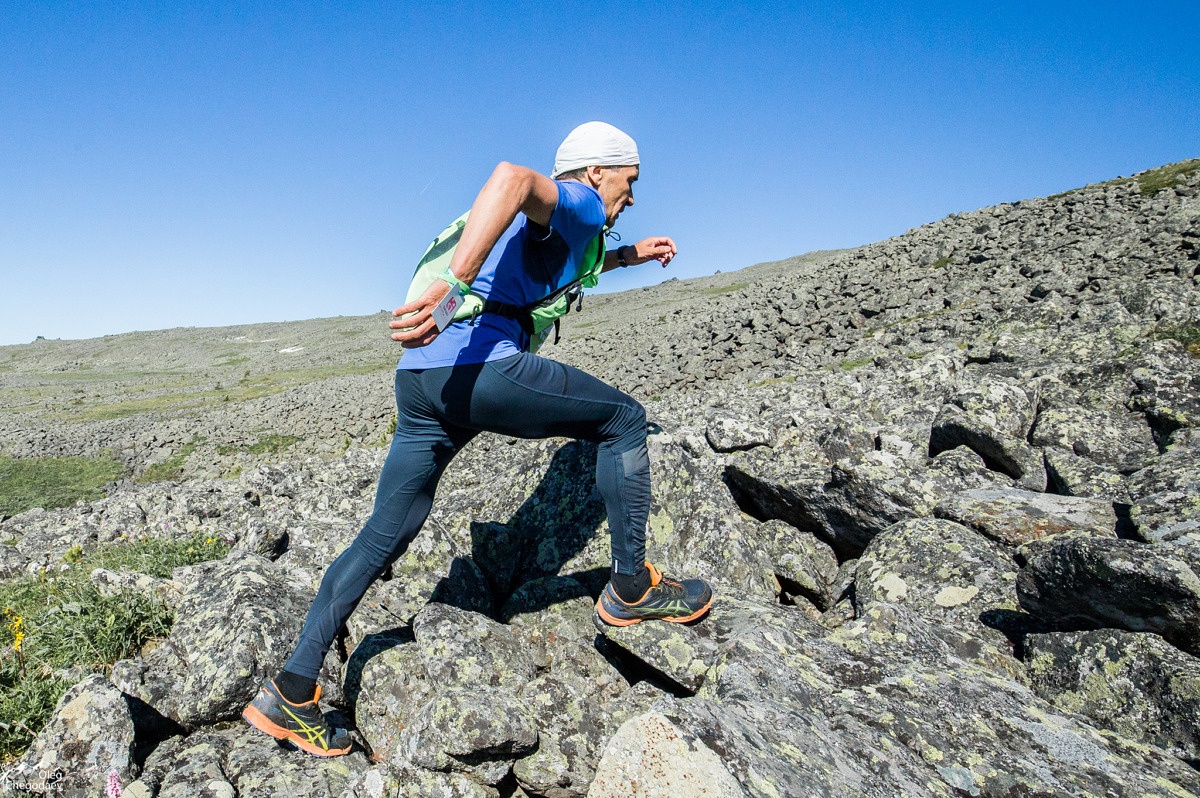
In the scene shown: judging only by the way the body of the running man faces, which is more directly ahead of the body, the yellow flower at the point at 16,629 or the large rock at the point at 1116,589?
the large rock

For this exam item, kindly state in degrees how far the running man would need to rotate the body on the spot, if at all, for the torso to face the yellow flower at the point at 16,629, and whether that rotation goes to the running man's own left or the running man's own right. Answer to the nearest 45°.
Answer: approximately 135° to the running man's own left

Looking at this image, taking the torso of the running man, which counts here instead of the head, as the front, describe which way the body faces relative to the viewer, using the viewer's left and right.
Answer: facing to the right of the viewer

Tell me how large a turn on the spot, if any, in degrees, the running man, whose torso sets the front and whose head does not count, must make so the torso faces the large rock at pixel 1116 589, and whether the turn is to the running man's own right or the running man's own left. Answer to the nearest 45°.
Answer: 0° — they already face it

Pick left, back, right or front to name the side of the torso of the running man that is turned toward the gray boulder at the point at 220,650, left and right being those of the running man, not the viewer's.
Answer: back

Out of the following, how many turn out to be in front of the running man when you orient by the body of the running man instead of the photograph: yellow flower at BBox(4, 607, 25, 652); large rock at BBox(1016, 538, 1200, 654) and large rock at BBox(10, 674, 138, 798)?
1

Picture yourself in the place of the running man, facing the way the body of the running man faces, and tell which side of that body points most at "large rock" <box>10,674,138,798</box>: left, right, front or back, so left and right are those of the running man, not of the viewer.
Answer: back

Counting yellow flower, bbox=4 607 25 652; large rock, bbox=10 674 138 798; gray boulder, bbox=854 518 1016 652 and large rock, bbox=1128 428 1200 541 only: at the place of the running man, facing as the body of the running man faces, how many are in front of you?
2

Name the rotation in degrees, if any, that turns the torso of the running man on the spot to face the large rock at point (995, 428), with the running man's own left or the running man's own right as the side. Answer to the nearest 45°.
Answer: approximately 45° to the running man's own left

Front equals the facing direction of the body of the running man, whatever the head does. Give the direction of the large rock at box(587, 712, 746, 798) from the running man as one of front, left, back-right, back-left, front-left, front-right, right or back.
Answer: right

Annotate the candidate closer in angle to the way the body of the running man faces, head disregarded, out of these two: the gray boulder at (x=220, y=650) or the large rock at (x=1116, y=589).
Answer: the large rock

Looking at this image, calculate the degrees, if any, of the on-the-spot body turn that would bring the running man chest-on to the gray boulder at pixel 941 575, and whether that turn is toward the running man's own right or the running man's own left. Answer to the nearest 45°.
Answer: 0° — they already face it

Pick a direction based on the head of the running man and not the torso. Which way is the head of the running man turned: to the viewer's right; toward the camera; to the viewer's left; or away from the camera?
to the viewer's right

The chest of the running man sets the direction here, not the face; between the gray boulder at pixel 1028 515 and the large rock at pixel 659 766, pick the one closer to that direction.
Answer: the gray boulder

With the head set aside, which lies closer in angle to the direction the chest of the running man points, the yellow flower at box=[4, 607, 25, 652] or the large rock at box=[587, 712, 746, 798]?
the large rock

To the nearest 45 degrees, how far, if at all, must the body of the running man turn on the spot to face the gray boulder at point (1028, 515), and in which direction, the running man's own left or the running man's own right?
0° — they already face it

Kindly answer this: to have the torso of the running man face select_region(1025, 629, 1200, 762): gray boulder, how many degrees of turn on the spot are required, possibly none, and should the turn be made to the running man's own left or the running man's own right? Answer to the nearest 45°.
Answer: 0° — they already face it
